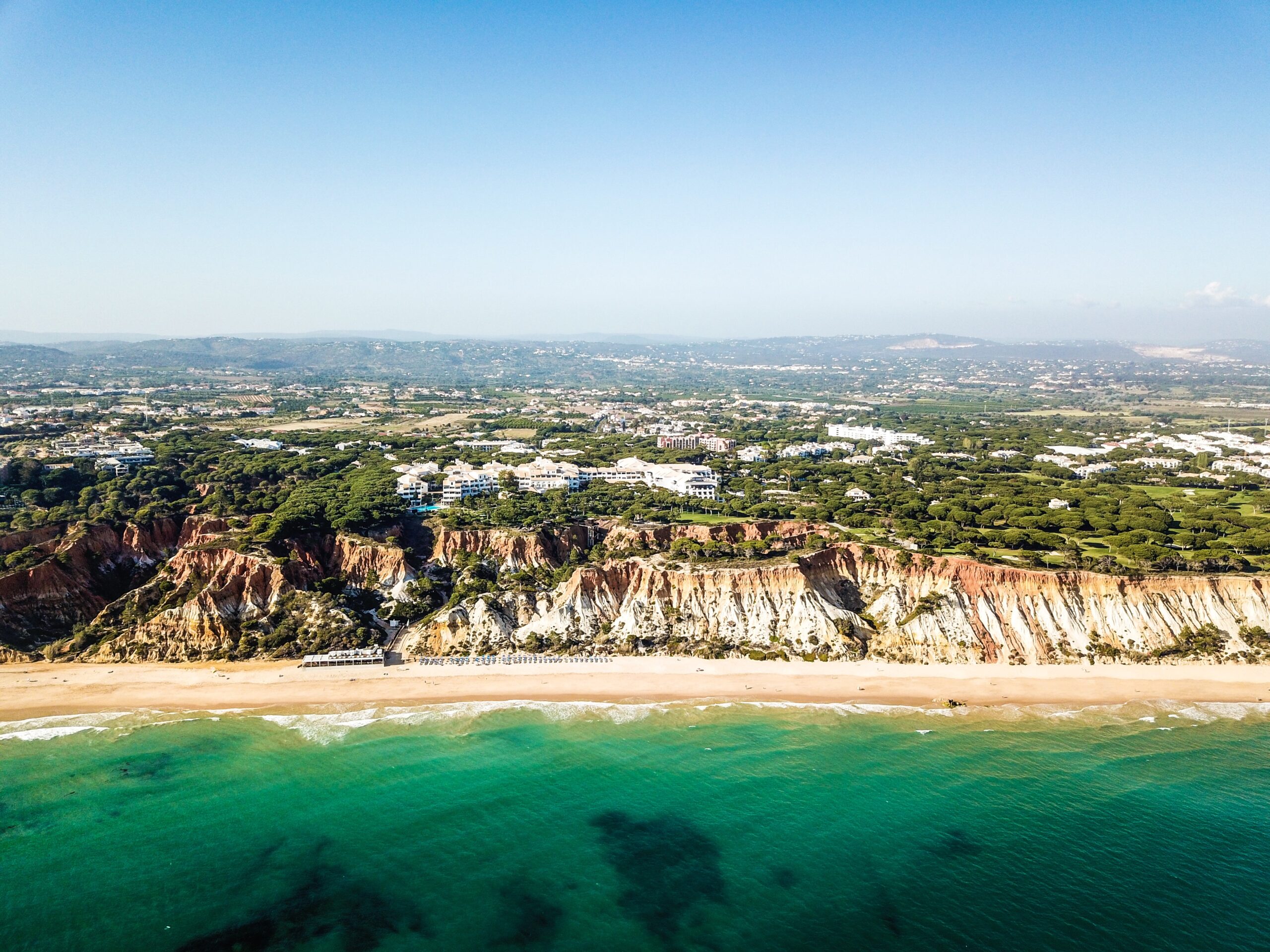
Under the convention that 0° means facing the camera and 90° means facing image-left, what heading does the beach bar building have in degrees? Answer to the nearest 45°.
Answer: approximately 0°

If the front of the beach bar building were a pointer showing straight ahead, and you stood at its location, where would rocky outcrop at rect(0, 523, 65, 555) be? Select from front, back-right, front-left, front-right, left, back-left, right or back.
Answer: back-right
